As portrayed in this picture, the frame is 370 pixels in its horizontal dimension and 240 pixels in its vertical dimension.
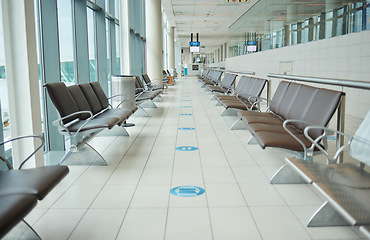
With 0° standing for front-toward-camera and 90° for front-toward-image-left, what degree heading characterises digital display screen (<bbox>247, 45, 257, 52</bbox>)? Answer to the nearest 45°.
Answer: approximately 0°

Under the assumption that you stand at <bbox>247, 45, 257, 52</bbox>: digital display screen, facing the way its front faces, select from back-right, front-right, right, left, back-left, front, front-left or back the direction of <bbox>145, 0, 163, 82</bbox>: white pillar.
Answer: front-right

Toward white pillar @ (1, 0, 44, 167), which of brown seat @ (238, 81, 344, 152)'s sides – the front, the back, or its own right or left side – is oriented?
front

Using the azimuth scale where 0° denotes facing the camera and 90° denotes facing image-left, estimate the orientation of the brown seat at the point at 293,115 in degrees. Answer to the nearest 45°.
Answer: approximately 45°

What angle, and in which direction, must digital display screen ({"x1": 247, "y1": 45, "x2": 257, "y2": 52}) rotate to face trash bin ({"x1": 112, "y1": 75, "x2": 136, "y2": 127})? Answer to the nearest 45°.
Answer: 0° — it already faces it

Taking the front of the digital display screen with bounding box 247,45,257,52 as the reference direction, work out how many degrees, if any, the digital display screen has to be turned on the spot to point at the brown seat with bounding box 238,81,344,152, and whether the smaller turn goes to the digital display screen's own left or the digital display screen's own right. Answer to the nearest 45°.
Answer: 0° — it already faces it

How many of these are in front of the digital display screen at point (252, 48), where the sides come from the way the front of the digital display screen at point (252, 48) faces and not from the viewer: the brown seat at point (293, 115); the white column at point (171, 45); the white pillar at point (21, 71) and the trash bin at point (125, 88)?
3

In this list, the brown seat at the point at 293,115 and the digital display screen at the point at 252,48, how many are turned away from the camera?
0

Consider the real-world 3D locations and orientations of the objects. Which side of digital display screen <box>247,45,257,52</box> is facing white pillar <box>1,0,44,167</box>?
front

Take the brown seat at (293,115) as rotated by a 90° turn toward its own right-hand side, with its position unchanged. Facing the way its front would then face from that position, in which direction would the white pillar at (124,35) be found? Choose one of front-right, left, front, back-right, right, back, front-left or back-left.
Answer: front

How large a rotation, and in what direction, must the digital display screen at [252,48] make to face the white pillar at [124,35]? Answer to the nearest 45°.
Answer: approximately 45° to its right
